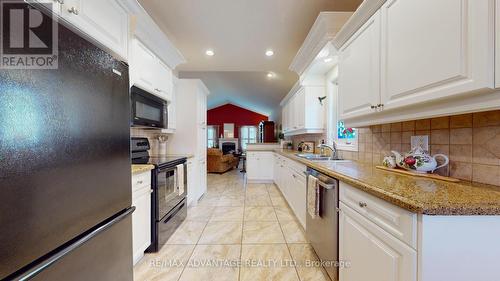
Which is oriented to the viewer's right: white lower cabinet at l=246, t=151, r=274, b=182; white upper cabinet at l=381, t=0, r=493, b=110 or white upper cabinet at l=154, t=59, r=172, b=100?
white upper cabinet at l=154, t=59, r=172, b=100

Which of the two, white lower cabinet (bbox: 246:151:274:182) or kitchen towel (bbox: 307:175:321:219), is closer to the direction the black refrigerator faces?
the kitchen towel

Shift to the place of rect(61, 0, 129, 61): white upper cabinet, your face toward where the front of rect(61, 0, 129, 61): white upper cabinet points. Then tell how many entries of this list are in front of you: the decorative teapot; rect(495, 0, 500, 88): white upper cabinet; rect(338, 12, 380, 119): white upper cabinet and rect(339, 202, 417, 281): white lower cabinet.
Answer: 4

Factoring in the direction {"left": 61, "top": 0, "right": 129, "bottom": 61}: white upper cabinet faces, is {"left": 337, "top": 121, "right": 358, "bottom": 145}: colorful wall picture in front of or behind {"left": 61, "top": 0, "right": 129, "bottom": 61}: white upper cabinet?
in front

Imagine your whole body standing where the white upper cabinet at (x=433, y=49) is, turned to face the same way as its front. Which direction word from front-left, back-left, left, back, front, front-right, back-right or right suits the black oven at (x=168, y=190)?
front-right

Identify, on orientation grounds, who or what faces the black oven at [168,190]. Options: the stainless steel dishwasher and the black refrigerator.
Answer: the stainless steel dishwasher

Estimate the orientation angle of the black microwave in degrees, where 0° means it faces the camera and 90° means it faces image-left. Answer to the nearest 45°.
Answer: approximately 315°

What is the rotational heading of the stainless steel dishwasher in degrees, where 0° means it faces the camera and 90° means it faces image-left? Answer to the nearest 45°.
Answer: approximately 90°

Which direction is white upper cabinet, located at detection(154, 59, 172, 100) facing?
to the viewer's right

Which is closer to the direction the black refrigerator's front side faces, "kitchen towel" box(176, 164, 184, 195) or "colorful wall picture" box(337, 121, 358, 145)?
the colorful wall picture

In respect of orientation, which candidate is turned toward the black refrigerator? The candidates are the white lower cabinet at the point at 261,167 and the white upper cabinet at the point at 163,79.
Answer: the white lower cabinet

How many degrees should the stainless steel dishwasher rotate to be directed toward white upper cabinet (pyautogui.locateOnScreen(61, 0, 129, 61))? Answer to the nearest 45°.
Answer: approximately 45° to its left

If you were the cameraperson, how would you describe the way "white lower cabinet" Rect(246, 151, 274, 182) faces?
facing the viewer
